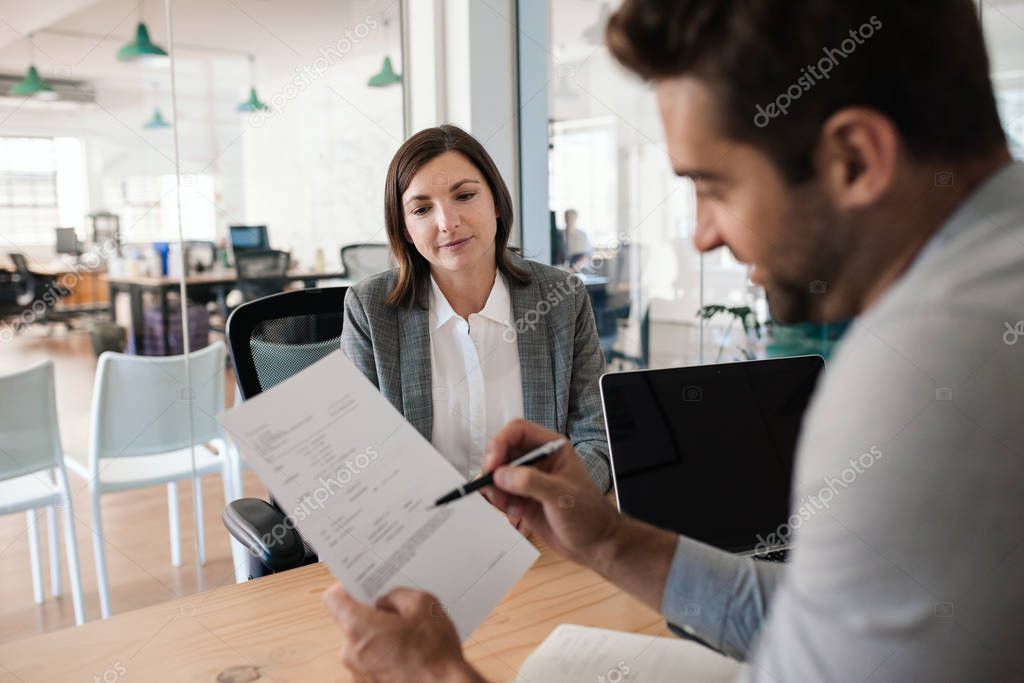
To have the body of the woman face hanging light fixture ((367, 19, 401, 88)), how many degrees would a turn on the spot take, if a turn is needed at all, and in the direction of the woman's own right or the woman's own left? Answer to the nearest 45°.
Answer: approximately 180°

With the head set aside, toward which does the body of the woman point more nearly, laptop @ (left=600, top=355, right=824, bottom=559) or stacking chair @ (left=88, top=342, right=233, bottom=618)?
the laptop

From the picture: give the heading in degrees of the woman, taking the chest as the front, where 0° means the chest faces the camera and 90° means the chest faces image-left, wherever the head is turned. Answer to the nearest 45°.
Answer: approximately 0°

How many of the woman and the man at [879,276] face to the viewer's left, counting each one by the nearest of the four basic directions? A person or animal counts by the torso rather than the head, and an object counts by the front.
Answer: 1

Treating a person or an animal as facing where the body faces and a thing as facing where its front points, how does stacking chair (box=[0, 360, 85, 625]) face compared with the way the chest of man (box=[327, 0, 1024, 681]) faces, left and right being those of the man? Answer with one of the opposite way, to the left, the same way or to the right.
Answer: the opposite way

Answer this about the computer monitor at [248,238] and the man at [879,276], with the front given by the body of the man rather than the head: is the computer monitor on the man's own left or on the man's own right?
on the man's own right

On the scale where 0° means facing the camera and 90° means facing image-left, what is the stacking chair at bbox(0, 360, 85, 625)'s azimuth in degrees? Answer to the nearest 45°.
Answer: approximately 315°

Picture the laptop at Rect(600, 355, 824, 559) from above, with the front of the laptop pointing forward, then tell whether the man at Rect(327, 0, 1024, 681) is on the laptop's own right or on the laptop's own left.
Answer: on the laptop's own left

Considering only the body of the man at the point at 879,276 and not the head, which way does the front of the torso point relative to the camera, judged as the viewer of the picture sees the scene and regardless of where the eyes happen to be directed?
to the viewer's left

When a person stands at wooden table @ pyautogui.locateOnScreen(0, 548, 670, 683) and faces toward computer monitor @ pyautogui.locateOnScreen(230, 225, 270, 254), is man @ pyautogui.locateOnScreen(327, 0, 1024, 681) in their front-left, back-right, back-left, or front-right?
back-right

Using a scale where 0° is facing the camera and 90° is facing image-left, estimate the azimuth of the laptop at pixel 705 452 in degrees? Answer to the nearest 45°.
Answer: approximately 45°

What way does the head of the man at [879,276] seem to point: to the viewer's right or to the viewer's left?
to the viewer's left

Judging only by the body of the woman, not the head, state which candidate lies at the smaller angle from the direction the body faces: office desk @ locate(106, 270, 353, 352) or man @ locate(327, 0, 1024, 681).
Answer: the man
